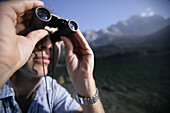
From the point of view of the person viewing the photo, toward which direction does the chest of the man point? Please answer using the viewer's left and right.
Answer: facing the viewer and to the right of the viewer
